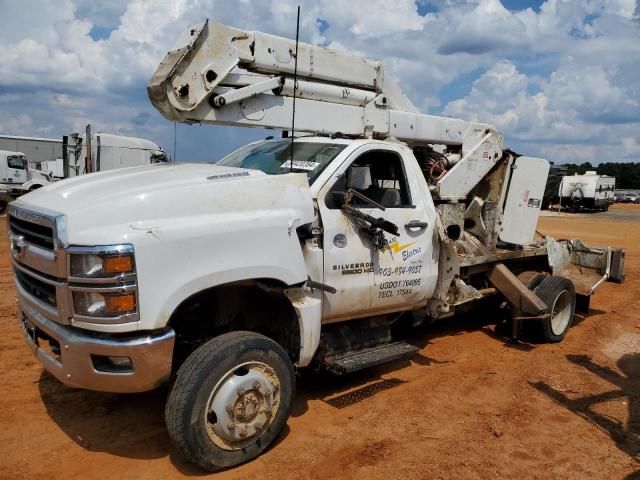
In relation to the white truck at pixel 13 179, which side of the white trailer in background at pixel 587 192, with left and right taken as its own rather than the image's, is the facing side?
front

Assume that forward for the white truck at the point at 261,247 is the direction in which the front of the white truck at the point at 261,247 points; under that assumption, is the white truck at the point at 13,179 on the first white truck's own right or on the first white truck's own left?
on the first white truck's own right
